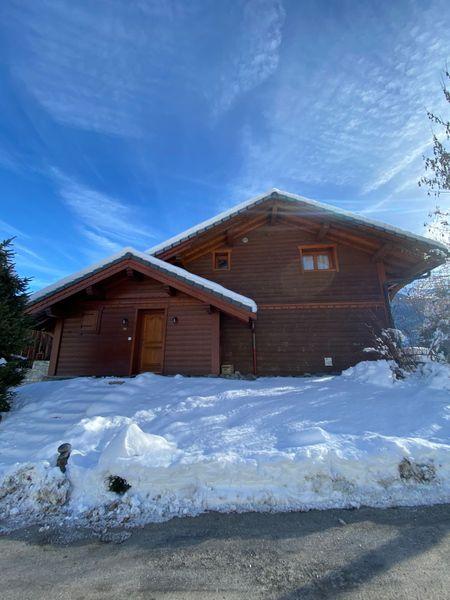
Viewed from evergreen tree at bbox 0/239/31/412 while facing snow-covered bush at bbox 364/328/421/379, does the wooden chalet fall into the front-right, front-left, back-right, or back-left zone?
front-left

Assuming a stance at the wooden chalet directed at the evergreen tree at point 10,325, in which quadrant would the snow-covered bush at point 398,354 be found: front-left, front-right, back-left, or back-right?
back-left

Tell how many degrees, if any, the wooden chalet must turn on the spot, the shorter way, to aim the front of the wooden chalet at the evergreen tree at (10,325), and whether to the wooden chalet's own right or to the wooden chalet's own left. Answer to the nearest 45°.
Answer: approximately 45° to the wooden chalet's own right

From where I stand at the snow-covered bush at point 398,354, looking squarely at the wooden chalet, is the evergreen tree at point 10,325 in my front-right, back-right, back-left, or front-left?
front-left

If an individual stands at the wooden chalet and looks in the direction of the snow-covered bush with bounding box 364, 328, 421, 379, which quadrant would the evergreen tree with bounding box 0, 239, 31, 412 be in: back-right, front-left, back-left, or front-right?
back-right

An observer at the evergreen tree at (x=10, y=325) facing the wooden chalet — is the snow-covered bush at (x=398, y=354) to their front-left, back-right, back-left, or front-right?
front-right

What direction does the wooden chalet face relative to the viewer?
toward the camera

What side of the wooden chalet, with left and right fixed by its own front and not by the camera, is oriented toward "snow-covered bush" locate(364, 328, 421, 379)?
left
